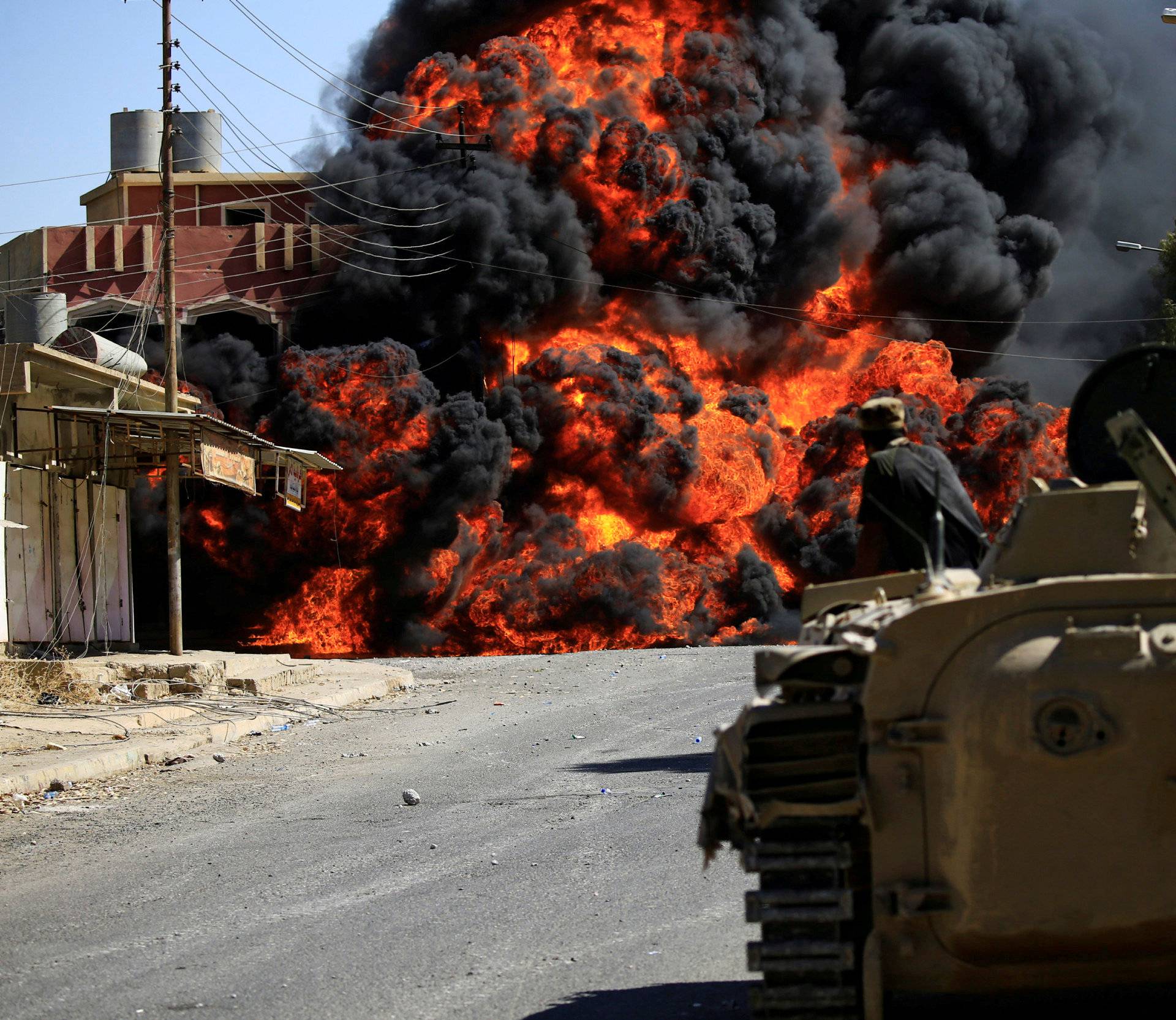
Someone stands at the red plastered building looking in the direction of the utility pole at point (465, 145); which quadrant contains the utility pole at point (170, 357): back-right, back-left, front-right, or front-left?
back-right

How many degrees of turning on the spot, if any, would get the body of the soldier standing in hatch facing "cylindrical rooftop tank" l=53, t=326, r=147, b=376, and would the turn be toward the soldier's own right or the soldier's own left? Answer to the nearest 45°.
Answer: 0° — they already face it

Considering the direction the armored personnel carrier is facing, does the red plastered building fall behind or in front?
in front

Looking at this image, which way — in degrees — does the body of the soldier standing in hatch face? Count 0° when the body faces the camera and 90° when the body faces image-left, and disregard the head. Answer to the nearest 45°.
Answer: approximately 135°

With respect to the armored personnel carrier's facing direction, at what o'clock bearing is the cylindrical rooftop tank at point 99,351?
The cylindrical rooftop tank is roughly at 11 o'clock from the armored personnel carrier.

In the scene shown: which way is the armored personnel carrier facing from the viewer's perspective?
away from the camera

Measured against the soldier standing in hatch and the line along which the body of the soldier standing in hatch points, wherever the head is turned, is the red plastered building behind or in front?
in front
